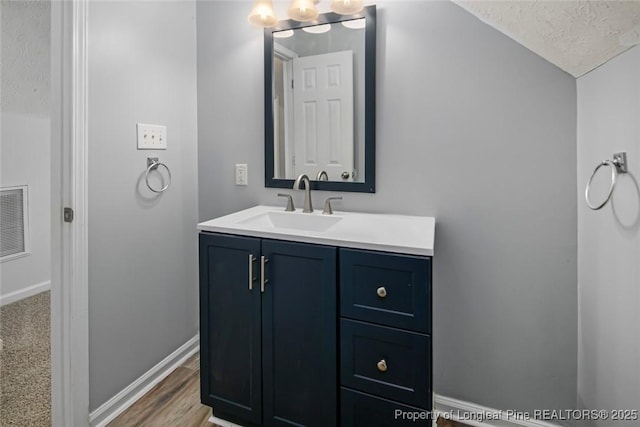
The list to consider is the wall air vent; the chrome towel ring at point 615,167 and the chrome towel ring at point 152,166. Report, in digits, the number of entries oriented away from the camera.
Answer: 0

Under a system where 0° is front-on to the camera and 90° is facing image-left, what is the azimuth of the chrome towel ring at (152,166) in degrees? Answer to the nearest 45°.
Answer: approximately 315°

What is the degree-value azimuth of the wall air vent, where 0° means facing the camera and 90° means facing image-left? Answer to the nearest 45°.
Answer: approximately 315°

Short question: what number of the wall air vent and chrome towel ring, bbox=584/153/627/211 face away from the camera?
0

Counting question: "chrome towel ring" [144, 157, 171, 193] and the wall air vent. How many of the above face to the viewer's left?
0

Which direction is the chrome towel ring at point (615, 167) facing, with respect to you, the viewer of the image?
facing the viewer and to the left of the viewer
